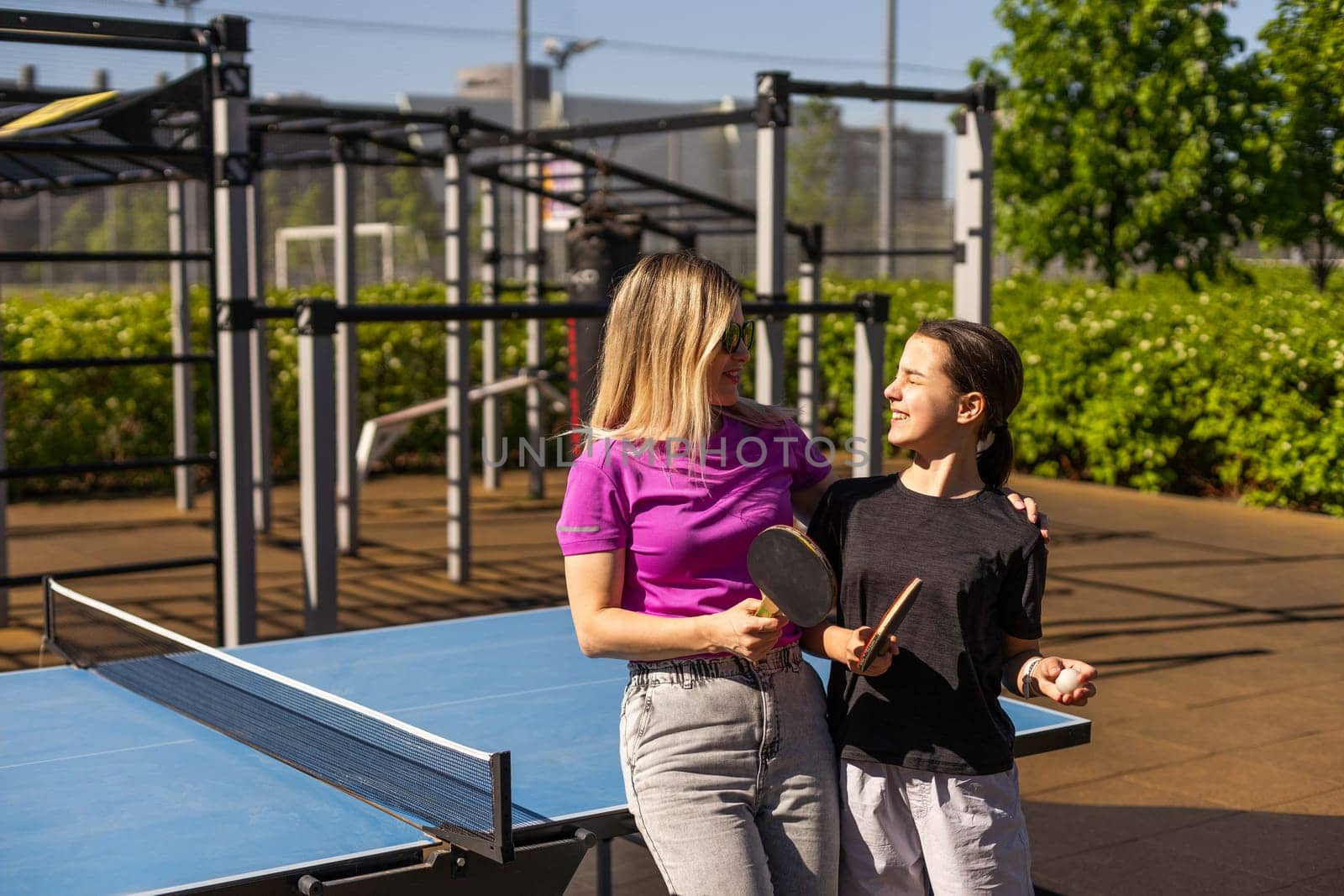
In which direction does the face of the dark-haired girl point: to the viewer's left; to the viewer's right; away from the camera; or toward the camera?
to the viewer's left

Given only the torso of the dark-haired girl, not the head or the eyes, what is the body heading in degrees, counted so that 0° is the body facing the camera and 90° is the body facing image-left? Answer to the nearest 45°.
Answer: approximately 0°

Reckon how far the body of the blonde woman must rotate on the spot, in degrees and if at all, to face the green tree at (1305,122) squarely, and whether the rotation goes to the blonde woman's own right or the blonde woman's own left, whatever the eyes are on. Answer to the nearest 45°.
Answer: approximately 135° to the blonde woman's own left

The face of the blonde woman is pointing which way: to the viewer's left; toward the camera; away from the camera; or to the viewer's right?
to the viewer's right

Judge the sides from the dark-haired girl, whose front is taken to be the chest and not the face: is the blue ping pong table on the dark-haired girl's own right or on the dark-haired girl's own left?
on the dark-haired girl's own right

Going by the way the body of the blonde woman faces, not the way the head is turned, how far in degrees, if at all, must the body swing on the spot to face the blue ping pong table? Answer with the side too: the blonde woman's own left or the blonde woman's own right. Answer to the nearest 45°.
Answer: approximately 180°

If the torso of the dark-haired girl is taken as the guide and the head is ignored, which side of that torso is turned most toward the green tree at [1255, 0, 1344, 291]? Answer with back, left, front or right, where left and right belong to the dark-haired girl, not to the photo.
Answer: back

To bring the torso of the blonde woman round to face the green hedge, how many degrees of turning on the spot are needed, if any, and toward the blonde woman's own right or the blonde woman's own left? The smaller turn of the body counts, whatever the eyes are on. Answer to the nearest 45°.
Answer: approximately 135° to the blonde woman's own left

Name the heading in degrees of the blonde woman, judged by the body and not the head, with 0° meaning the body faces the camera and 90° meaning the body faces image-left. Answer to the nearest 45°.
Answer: approximately 315°

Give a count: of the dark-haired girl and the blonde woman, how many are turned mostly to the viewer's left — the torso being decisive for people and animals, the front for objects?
0

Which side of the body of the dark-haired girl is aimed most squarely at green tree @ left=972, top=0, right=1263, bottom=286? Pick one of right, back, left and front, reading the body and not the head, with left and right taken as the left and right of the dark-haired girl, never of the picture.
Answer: back
